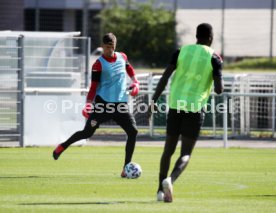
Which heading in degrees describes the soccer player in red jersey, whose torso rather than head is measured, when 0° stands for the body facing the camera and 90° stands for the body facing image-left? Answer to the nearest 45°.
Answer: approximately 315°

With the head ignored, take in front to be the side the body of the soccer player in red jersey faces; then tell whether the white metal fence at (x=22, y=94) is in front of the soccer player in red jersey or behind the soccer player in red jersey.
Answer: behind

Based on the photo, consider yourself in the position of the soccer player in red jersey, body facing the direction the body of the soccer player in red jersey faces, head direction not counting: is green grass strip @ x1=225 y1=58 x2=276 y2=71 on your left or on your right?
on your left

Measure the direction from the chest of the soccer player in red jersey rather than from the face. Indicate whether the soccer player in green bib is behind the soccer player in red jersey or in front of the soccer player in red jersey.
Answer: in front

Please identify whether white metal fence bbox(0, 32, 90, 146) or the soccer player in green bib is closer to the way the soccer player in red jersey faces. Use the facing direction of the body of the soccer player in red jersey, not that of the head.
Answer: the soccer player in green bib

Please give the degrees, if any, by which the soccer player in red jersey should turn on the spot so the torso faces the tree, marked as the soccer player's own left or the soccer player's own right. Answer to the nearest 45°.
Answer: approximately 135° to the soccer player's own left
